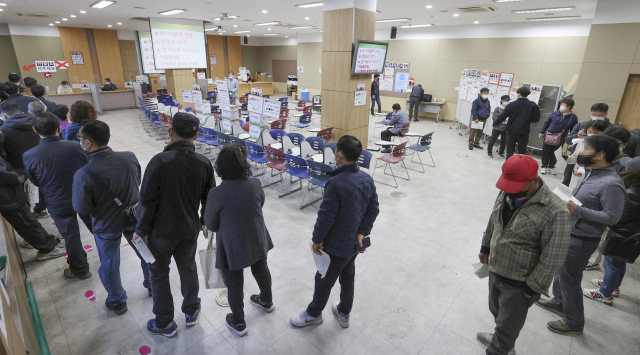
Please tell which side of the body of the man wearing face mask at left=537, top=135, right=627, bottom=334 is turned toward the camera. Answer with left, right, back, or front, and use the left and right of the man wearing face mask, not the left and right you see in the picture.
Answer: left

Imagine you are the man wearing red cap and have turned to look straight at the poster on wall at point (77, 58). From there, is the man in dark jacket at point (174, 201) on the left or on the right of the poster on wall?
left

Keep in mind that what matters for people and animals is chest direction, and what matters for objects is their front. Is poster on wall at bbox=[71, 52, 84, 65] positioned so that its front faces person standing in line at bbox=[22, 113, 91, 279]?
yes

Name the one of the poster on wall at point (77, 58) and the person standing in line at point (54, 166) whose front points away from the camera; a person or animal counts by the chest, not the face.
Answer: the person standing in line

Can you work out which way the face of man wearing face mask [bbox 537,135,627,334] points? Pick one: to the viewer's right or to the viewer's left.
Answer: to the viewer's left

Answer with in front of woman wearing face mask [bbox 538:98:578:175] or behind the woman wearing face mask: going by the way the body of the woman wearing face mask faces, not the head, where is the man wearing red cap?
in front

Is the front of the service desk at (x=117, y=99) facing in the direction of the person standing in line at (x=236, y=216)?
yes

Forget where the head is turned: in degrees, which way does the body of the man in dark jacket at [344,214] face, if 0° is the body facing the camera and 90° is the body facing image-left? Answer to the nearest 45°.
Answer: approximately 135°

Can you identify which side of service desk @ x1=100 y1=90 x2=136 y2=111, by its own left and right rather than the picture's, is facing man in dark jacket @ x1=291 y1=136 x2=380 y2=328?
front

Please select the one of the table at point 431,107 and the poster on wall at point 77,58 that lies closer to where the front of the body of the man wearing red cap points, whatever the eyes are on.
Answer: the poster on wall

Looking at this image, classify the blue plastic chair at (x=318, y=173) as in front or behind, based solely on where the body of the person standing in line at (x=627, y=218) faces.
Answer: in front
